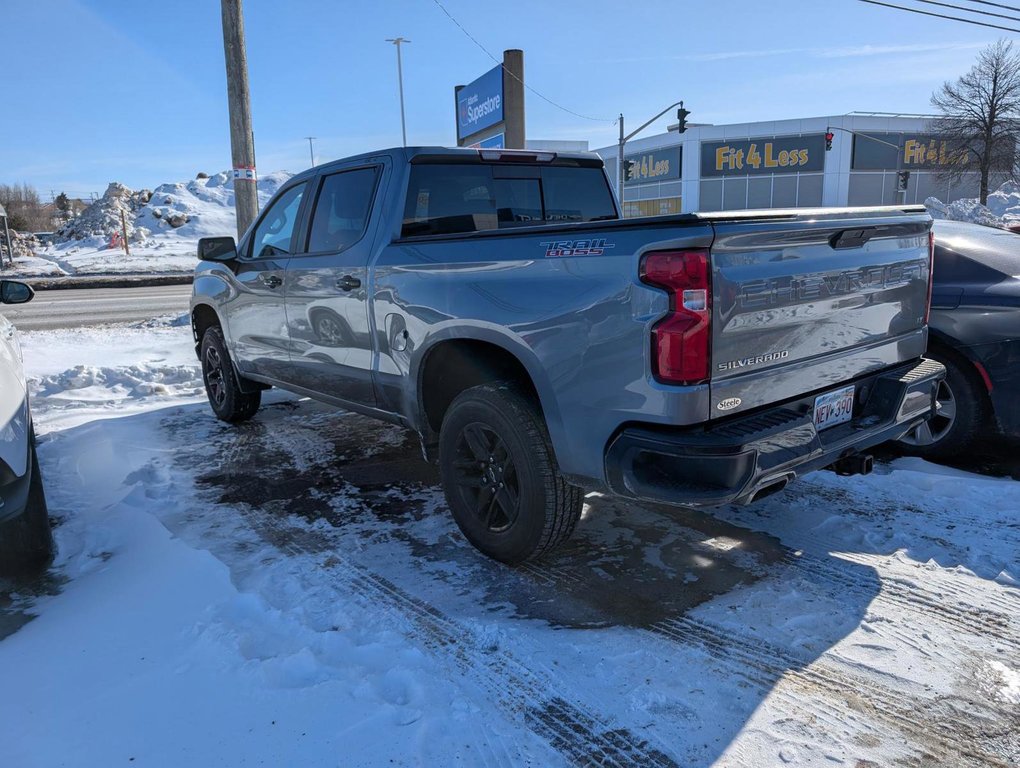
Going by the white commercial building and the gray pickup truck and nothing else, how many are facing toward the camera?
1

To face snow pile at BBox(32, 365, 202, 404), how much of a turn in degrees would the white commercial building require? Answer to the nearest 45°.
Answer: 0° — it already faces it

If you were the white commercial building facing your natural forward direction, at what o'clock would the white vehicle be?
The white vehicle is roughly at 12 o'clock from the white commercial building.

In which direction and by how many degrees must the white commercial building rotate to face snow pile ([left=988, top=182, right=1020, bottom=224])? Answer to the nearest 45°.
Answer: approximately 90° to its left

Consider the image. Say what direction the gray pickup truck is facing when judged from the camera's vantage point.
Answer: facing away from the viewer and to the left of the viewer

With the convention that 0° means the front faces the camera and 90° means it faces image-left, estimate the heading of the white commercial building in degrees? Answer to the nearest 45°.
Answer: approximately 0°

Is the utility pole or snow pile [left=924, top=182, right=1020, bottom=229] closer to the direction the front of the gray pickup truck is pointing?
the utility pole

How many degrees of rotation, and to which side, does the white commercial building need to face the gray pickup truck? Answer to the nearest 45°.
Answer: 0° — it already faces it
